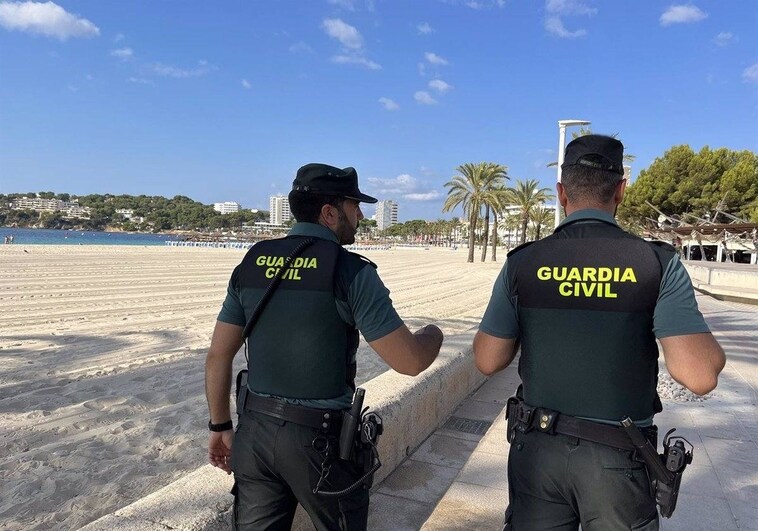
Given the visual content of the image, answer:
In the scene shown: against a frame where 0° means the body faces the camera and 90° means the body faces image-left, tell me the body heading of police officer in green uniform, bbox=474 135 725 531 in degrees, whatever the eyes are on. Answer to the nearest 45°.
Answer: approximately 180°

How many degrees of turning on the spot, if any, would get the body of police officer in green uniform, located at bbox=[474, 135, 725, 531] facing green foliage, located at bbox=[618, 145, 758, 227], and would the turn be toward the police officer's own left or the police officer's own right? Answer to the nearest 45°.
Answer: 0° — they already face it

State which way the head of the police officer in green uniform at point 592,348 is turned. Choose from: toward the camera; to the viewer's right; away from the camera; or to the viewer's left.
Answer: away from the camera

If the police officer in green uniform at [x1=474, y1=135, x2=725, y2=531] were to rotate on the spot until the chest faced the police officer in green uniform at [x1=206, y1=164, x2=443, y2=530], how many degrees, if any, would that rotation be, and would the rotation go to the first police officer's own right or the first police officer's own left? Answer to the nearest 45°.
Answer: approximately 90° to the first police officer's own left

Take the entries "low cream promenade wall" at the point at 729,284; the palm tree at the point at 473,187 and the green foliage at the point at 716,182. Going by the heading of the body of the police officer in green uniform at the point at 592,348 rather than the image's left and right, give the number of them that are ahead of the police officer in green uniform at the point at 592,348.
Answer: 3

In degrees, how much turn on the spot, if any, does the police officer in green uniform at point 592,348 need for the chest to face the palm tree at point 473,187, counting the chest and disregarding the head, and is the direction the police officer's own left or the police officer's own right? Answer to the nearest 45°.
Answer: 0° — they already face it

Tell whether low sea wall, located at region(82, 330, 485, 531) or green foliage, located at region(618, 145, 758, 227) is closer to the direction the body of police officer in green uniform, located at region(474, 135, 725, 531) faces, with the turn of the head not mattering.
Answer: the green foliage

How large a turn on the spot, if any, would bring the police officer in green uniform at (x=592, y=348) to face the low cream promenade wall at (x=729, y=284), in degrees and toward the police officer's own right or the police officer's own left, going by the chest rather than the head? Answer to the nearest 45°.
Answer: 0° — they already face it
